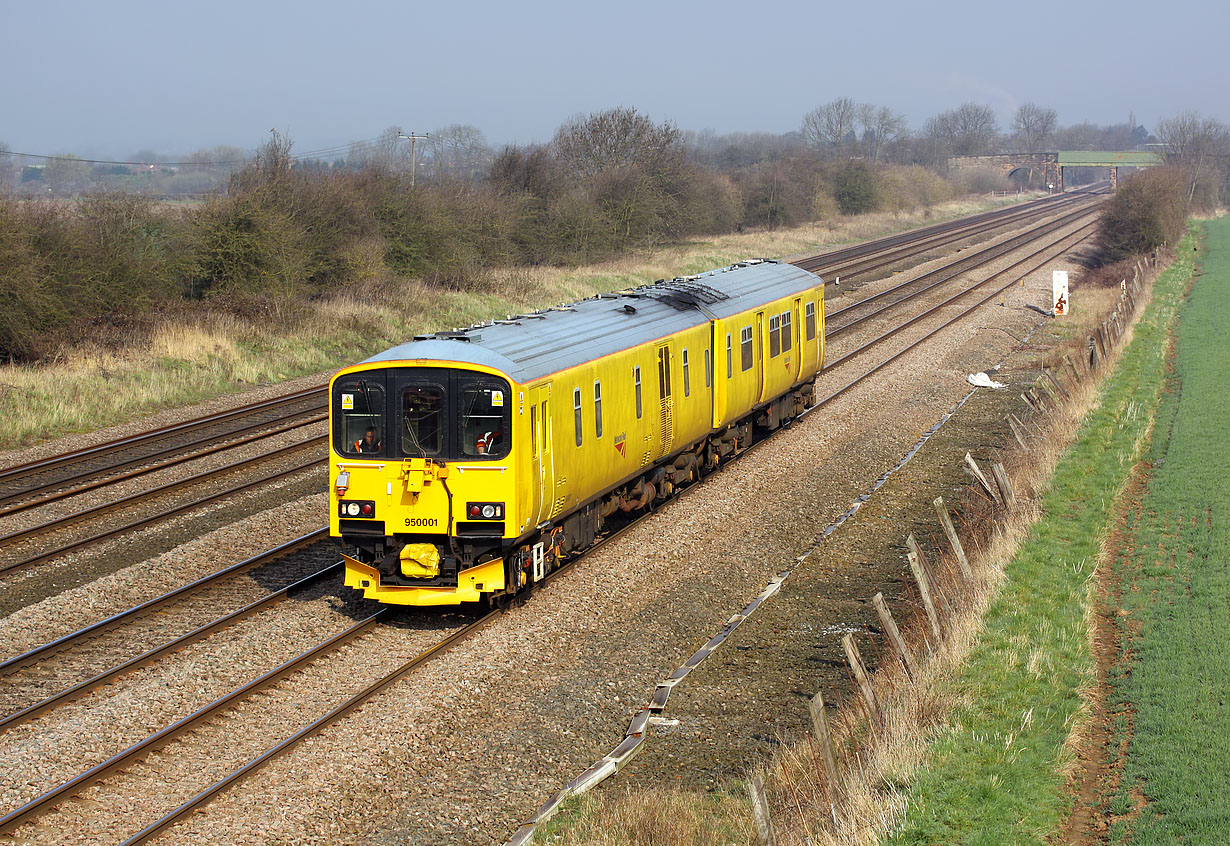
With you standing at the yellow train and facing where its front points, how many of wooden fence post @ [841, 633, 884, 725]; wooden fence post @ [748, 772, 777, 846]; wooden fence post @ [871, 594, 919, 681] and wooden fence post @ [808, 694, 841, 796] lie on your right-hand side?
0

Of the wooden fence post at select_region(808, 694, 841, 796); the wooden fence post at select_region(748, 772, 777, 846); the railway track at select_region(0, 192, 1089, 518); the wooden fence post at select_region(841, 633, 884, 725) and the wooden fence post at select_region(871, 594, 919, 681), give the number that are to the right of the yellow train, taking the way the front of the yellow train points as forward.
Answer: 1

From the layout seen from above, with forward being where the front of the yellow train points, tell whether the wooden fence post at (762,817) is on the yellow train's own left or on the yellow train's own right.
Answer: on the yellow train's own left

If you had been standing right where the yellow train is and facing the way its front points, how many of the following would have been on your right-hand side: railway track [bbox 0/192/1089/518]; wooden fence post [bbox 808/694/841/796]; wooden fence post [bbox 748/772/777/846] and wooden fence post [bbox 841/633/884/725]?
1

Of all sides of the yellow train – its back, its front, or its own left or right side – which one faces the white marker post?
back

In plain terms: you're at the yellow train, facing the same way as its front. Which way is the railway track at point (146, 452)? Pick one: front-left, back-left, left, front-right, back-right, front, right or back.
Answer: right

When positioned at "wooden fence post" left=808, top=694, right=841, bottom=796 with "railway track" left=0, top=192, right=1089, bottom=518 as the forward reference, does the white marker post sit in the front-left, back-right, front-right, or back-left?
front-right

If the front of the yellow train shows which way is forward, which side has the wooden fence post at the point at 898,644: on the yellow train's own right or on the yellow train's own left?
on the yellow train's own left

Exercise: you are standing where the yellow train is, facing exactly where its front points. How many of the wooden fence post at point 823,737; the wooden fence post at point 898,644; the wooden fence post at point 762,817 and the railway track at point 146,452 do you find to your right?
1

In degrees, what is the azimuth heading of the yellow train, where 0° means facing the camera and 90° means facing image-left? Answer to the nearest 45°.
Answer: approximately 45°

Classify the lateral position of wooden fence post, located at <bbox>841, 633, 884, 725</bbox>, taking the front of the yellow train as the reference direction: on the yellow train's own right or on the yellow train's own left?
on the yellow train's own left
